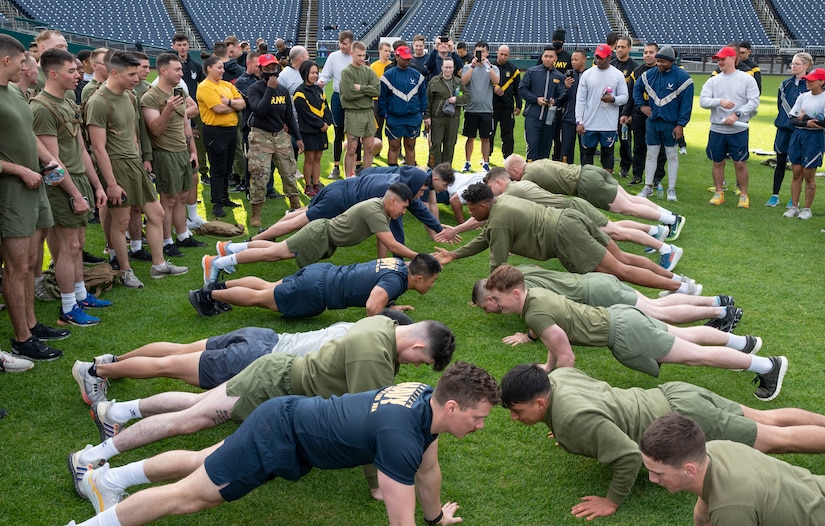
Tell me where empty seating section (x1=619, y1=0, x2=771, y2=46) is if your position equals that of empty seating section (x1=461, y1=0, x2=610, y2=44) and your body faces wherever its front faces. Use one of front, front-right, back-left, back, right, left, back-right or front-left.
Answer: left

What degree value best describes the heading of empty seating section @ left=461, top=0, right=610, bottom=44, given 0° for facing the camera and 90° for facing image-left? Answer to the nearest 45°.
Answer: approximately 0°

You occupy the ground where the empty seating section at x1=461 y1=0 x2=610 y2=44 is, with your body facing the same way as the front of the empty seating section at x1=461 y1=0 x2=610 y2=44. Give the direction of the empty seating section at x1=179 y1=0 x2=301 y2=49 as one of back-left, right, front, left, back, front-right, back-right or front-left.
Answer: right

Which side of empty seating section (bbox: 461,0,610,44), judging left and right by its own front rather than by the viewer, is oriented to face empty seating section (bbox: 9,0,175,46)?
right

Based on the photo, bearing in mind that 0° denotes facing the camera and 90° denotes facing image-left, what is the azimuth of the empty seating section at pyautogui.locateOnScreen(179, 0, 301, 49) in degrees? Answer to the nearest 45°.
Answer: approximately 0°

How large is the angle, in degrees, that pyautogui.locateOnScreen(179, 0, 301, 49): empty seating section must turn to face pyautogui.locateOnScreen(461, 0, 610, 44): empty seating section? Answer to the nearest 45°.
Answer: approximately 90° to its left

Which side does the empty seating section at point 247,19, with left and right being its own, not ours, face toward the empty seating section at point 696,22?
left

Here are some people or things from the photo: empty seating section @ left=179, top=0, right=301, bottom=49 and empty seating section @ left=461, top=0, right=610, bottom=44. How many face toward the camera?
2
